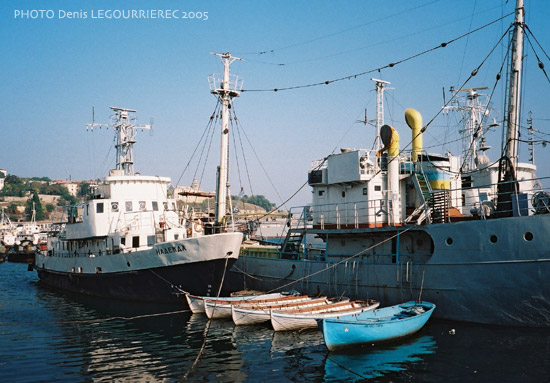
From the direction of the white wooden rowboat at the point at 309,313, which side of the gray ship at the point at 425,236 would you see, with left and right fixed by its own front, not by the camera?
right

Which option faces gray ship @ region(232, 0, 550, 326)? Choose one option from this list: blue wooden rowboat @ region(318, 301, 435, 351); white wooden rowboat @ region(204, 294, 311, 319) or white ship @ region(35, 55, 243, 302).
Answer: white ship @ region(35, 55, 243, 302)

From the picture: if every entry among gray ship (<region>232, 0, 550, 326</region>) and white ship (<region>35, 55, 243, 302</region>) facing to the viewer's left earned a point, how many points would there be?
0
